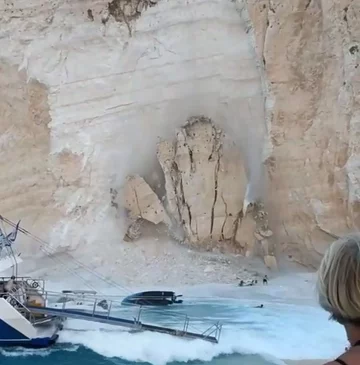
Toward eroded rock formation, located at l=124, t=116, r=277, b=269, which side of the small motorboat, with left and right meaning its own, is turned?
right

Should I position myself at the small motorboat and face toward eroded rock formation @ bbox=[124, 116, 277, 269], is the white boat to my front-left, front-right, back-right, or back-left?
back-left

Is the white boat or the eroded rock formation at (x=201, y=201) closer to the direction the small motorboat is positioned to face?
the white boat

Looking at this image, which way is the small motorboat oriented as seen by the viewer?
to the viewer's left

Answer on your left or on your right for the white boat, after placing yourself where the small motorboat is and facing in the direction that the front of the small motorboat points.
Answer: on your left

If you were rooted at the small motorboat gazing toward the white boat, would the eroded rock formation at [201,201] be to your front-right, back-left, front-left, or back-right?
back-right
